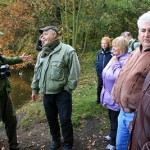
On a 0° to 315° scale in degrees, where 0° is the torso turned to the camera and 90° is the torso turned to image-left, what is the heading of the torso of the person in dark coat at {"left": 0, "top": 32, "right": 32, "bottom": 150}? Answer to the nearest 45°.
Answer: approximately 315°

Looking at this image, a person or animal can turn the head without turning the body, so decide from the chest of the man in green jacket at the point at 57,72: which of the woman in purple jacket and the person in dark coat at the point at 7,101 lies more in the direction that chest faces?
the person in dark coat

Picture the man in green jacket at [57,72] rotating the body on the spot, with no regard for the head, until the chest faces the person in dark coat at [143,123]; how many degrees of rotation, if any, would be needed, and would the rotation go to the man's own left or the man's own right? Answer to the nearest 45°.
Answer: approximately 45° to the man's own left

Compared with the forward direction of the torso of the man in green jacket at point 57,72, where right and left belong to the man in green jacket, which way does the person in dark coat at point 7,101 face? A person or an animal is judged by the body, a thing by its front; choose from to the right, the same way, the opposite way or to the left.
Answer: to the left

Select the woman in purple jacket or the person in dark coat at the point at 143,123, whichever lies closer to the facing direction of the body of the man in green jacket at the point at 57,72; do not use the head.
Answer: the person in dark coat

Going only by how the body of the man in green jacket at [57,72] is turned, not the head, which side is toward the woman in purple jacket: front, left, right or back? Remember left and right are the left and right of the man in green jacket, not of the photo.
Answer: left

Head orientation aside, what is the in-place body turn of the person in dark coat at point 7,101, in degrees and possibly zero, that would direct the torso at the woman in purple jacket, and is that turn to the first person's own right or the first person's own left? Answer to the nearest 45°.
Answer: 0° — they already face them

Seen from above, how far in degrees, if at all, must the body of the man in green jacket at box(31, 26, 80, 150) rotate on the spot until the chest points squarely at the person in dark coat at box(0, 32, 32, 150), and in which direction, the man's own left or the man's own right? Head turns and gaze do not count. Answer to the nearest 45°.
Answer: approximately 45° to the man's own right

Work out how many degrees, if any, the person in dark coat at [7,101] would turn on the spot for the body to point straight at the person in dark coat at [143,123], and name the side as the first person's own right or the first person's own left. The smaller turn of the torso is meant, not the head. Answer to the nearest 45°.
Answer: approximately 45° to the first person's own right
